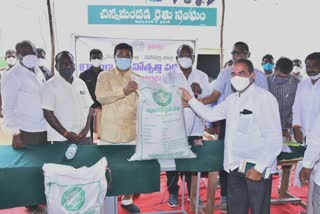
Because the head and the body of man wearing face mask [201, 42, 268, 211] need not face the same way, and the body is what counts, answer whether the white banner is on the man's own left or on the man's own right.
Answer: on the man's own right

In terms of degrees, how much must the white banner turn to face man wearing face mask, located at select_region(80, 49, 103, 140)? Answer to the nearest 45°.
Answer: approximately 45° to its right

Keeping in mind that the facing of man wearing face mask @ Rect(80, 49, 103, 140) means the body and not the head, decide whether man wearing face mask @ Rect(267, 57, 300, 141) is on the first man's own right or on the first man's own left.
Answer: on the first man's own left

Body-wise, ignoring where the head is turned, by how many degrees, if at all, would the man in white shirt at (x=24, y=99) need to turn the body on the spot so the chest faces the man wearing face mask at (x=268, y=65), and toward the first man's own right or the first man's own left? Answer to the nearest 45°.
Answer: approximately 45° to the first man's own left

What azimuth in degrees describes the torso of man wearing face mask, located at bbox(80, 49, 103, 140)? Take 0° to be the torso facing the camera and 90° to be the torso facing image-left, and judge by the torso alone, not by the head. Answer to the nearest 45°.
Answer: approximately 0°

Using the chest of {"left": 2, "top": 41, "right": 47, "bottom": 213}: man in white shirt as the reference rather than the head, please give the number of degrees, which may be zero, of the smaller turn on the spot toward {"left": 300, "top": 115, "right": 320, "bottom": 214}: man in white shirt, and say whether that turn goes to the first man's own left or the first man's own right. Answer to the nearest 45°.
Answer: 0° — they already face them

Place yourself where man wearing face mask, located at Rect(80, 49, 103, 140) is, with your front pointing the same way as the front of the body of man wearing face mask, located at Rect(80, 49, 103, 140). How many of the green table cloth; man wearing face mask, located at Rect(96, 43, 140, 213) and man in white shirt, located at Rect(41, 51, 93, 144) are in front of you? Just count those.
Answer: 3

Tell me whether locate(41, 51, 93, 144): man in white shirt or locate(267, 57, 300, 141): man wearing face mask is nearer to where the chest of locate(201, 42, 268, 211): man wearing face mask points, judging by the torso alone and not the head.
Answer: the man in white shirt
